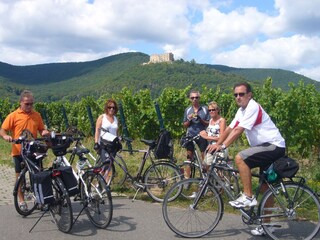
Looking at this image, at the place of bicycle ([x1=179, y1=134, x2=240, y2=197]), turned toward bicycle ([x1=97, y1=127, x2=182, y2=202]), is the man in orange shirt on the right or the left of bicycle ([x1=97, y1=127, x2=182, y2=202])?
left

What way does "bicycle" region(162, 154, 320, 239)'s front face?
to the viewer's left

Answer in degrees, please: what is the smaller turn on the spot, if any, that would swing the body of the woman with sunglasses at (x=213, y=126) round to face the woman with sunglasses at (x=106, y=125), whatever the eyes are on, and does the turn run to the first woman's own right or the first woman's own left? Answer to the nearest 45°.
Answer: approximately 45° to the first woman's own right

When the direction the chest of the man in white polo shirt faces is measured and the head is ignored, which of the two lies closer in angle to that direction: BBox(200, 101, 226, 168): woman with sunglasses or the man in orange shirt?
the man in orange shirt

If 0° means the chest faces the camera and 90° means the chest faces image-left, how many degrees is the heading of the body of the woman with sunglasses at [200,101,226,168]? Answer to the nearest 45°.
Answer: approximately 45°

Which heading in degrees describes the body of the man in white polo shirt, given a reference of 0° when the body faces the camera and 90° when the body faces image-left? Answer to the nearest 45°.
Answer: approximately 90°

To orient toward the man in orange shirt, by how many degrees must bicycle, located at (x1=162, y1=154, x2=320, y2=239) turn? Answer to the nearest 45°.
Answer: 0° — it already faces them

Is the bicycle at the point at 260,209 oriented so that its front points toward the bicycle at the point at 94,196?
yes

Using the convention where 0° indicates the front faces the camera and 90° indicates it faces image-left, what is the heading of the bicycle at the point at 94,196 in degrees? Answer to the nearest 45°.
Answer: approximately 135°

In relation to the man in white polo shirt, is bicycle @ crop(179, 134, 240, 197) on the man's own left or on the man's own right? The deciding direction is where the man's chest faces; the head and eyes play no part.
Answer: on the man's own right

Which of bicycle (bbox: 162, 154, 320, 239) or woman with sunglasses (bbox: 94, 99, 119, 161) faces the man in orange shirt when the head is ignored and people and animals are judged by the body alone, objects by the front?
the bicycle

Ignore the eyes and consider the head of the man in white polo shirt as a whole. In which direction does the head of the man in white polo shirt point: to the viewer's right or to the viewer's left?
to the viewer's left

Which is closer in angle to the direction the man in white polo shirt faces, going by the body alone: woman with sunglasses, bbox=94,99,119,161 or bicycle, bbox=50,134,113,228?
the bicycle

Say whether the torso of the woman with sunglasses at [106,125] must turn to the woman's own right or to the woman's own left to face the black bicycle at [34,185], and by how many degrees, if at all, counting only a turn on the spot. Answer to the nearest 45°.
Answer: approximately 90° to the woman's own right
